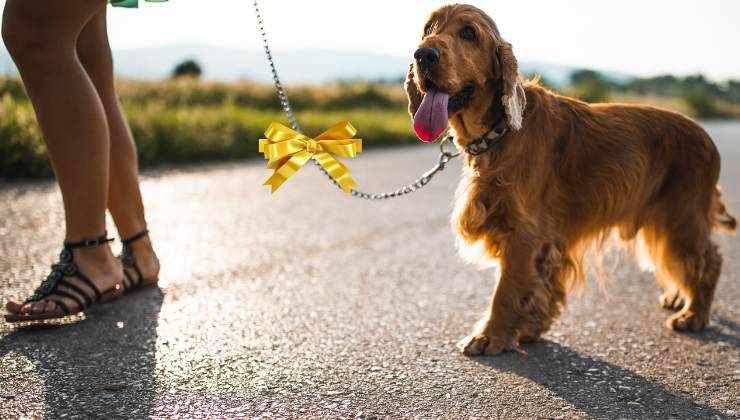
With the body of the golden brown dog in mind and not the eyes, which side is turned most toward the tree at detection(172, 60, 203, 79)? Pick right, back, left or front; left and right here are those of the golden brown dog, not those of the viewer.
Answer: right

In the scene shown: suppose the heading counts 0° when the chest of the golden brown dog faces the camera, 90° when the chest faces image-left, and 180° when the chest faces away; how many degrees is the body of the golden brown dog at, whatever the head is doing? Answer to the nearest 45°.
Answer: approximately 45°
